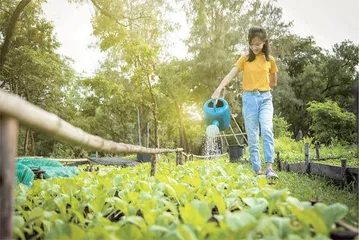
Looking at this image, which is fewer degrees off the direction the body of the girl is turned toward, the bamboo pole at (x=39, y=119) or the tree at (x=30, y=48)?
the bamboo pole

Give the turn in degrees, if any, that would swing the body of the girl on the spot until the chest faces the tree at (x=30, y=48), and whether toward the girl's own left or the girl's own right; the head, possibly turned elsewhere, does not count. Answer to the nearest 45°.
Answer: approximately 135° to the girl's own right

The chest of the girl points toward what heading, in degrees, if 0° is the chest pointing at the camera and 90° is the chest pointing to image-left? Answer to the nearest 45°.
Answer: approximately 0°

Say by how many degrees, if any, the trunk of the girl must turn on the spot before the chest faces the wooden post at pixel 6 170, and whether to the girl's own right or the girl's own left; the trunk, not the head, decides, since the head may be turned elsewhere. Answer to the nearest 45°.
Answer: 0° — they already face it

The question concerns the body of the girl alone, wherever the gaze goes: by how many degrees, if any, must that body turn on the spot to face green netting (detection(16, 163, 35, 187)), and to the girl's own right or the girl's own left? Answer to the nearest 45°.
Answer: approximately 90° to the girl's own right

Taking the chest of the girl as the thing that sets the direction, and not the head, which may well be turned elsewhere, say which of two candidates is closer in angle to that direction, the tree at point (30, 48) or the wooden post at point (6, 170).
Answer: the wooden post

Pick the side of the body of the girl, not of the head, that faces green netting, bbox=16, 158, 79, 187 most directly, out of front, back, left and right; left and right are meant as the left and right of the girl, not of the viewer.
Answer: right
